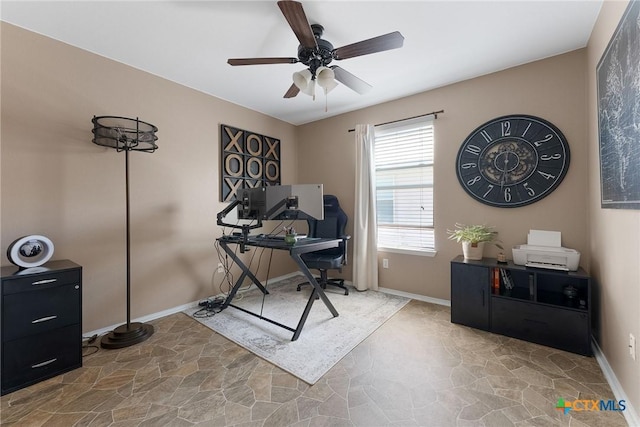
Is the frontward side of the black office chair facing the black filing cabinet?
yes

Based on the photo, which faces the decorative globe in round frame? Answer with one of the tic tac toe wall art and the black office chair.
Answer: the black office chair

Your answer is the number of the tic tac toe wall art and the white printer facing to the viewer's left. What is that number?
0

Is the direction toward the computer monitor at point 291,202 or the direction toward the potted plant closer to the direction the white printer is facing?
the computer monitor

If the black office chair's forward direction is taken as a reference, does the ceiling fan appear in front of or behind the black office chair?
in front

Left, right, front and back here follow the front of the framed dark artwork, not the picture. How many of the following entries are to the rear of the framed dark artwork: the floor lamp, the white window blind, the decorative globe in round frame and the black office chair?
0

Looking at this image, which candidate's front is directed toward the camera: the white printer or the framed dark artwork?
the white printer

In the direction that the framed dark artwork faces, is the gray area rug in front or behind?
in front

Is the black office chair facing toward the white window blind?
no

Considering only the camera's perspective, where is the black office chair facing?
facing the viewer and to the left of the viewer

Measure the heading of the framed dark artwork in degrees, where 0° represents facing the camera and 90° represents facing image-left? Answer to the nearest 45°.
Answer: approximately 90°

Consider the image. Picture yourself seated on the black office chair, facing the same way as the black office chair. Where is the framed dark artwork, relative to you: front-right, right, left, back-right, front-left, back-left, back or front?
left

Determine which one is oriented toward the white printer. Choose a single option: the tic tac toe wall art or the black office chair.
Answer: the tic tac toe wall art

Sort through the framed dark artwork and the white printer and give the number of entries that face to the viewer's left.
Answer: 1

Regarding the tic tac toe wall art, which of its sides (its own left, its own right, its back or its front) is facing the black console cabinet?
front

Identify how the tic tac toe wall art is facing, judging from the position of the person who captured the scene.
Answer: facing the viewer and to the right of the viewer

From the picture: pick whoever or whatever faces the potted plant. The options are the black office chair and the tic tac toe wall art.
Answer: the tic tac toe wall art

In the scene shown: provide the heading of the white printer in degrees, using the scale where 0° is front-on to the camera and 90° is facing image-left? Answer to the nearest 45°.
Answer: approximately 0°

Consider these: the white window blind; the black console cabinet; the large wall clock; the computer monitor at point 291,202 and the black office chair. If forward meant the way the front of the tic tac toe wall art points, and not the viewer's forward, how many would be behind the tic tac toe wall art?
0

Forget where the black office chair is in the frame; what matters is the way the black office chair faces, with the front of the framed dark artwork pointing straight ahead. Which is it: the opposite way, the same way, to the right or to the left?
to the left

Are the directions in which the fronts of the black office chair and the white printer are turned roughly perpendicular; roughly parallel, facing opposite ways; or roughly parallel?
roughly parallel
